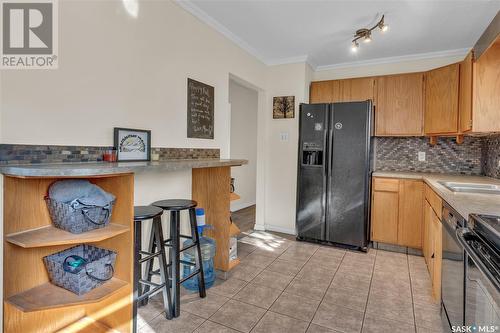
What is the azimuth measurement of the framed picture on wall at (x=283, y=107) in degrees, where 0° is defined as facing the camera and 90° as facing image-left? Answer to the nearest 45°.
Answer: approximately 0°

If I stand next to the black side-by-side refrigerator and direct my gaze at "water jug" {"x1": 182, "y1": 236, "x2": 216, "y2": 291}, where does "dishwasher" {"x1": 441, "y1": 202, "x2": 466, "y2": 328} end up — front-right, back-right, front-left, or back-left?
front-left

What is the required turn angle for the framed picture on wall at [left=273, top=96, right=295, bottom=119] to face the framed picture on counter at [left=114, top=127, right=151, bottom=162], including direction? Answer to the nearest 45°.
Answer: approximately 45° to its right

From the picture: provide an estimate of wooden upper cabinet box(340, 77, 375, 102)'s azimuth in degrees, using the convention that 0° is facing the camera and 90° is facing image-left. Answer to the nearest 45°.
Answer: approximately 0°

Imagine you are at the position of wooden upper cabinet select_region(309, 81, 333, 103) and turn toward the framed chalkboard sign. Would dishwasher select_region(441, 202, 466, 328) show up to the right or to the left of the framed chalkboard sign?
left

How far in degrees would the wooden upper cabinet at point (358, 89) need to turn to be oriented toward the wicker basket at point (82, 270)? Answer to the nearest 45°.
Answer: approximately 45° to its right

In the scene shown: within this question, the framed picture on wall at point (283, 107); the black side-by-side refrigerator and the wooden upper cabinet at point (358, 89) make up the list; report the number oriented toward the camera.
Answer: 3

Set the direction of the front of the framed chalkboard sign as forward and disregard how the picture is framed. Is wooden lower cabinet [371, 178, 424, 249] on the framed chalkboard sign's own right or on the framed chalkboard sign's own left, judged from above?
on the framed chalkboard sign's own left

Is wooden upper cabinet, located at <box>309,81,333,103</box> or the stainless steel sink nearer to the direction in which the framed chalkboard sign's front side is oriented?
the stainless steel sink

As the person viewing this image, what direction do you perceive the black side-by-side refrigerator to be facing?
facing the viewer

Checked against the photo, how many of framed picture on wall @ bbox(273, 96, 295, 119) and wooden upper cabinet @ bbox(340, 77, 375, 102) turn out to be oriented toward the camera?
2

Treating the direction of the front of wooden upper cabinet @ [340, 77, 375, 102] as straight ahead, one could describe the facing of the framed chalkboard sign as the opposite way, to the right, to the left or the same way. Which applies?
to the left

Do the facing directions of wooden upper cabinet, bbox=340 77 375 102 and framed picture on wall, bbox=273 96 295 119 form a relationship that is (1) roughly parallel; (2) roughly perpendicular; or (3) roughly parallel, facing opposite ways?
roughly parallel

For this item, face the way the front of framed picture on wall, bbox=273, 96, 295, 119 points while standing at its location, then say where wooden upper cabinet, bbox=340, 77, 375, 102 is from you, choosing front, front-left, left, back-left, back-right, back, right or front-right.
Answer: left

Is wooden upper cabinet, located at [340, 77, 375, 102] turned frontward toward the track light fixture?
yes

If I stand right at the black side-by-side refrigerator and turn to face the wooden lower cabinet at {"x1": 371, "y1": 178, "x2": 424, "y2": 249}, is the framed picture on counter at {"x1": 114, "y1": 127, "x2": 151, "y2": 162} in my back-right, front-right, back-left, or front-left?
back-right
